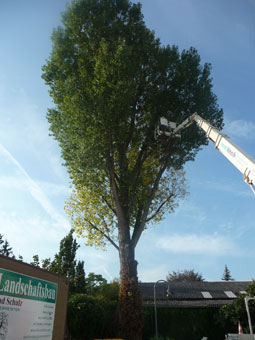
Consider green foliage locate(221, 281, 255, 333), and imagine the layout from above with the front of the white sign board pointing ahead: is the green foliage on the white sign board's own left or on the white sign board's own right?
on the white sign board's own left

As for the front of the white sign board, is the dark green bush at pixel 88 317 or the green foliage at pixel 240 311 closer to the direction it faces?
the green foliage

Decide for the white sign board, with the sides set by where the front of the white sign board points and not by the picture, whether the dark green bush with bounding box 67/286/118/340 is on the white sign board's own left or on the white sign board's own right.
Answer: on the white sign board's own left

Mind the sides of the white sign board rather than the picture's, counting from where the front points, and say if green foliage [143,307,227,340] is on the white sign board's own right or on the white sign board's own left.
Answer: on the white sign board's own left

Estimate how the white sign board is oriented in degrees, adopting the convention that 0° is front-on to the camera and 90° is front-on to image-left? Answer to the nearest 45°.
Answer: approximately 315°

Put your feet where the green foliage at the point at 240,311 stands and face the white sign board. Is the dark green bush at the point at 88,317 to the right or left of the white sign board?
right

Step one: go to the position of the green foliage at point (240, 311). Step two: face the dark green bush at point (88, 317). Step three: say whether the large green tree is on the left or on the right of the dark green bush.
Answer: left
